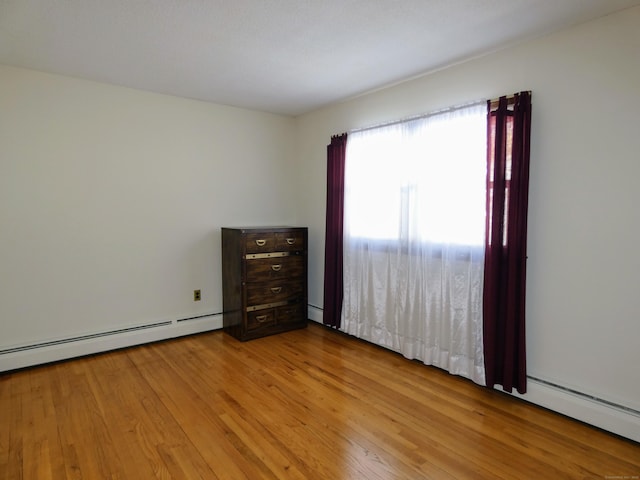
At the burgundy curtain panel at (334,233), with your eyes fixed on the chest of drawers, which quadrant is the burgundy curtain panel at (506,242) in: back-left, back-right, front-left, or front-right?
back-left

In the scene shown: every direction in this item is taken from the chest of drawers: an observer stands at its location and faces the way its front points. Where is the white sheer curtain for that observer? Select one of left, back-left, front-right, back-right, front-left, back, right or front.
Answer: front

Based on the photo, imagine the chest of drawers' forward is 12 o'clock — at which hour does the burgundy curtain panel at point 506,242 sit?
The burgundy curtain panel is roughly at 12 o'clock from the chest of drawers.

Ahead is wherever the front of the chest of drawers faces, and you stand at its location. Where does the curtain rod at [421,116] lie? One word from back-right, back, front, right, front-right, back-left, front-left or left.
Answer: front

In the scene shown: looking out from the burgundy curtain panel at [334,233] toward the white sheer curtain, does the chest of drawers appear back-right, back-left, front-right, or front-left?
back-right

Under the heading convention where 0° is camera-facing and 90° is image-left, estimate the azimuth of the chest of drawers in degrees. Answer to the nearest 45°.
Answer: approximately 315°

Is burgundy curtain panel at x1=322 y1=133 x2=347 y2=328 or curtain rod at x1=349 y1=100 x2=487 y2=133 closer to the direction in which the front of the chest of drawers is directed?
the curtain rod

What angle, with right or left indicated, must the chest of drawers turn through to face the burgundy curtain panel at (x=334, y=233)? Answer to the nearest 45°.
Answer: approximately 45° to its left
